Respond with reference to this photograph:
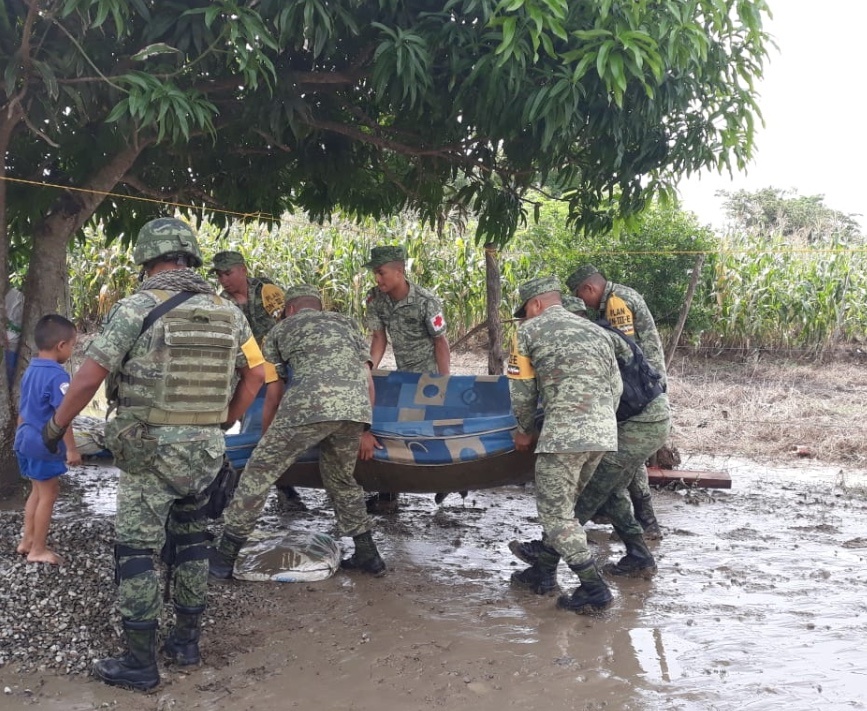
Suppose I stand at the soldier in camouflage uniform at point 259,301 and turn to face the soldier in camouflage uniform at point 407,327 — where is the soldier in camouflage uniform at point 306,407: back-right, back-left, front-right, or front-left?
front-right

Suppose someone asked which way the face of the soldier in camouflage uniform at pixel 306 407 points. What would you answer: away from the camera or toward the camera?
away from the camera

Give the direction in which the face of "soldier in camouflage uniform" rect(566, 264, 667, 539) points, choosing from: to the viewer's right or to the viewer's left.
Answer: to the viewer's left

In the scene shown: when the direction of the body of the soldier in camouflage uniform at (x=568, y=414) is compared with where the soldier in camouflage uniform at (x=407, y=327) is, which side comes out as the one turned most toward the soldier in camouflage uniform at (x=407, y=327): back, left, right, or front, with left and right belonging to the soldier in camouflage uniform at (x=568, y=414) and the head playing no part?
front

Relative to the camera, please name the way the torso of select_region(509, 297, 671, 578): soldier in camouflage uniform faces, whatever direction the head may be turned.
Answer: to the viewer's left

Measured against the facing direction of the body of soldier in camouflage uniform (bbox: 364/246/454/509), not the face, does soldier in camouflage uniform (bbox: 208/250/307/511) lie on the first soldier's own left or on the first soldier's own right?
on the first soldier's own right

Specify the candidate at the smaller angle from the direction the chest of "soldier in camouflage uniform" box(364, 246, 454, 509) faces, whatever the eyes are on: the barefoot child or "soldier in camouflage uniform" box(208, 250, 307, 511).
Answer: the barefoot child

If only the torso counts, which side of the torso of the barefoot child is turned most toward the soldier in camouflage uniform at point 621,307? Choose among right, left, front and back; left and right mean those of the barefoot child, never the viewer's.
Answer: front

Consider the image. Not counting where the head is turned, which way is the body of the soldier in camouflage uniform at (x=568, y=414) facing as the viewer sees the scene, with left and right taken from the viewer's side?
facing away from the viewer and to the left of the viewer

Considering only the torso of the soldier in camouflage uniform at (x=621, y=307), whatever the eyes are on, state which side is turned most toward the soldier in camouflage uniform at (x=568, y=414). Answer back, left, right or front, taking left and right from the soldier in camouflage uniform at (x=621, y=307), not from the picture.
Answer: left

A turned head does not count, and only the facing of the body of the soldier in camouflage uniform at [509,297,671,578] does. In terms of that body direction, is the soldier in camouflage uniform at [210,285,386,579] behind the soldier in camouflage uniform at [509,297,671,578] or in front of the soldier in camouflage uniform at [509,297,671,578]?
in front

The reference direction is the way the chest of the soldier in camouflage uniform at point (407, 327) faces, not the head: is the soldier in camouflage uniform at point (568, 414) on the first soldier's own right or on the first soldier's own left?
on the first soldier's own left

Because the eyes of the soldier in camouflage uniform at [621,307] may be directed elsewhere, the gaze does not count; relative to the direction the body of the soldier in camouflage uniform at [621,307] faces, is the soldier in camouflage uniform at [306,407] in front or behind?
in front

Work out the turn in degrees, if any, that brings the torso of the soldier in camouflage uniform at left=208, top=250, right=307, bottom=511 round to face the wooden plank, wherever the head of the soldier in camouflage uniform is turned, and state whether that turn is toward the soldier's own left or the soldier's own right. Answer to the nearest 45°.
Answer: approximately 135° to the soldier's own left

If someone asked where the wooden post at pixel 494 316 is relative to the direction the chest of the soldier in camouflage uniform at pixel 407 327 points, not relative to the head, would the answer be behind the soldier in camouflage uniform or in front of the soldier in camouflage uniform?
behind
